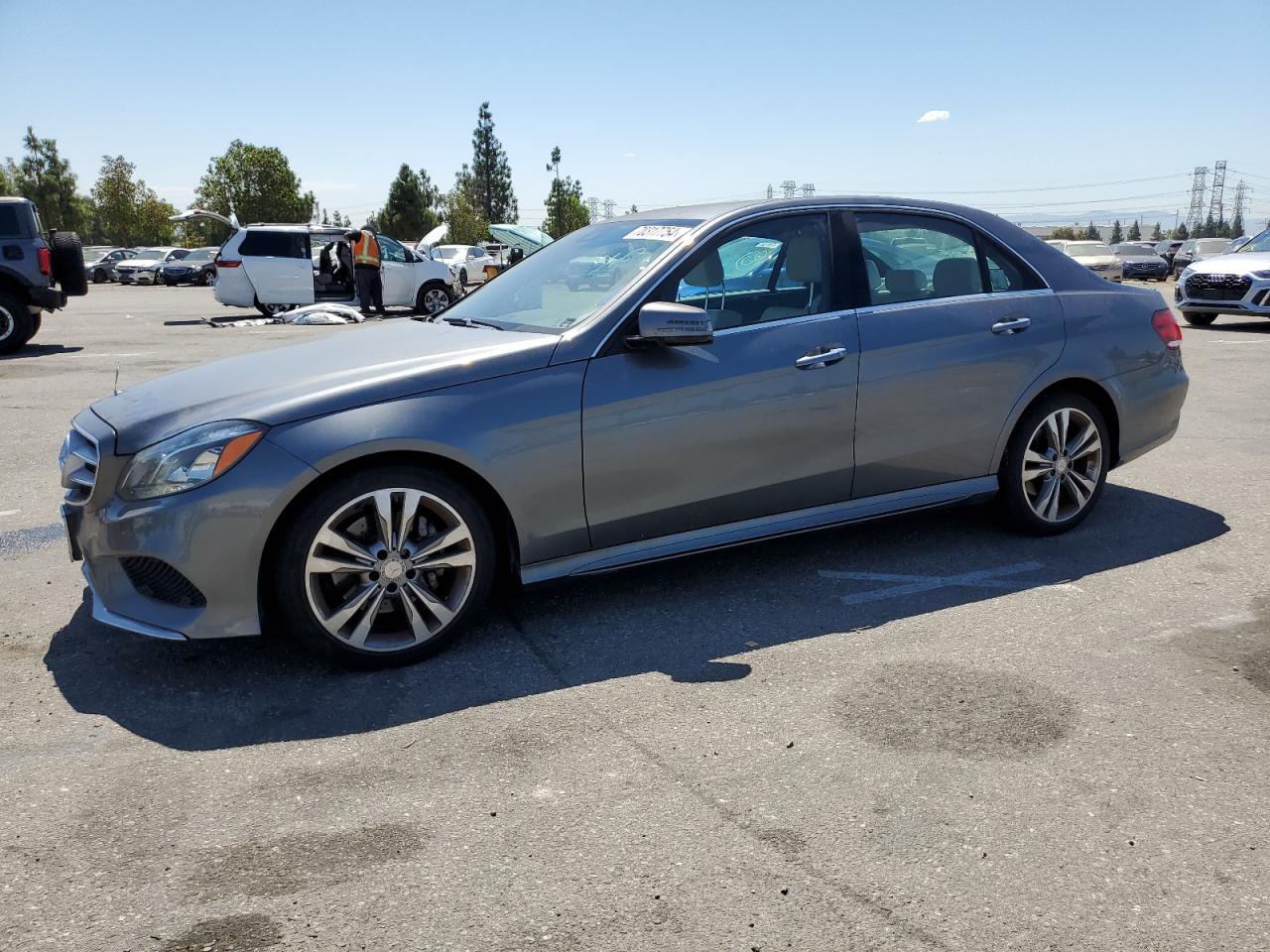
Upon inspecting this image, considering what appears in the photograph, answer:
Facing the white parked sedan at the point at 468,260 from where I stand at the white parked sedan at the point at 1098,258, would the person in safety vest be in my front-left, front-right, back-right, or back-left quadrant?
front-left

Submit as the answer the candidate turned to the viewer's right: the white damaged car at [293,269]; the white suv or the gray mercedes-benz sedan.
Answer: the white damaged car

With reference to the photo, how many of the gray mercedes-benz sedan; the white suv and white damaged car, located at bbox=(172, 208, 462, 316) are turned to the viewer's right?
1

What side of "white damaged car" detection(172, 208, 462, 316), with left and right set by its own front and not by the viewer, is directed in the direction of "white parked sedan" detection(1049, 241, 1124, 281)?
front

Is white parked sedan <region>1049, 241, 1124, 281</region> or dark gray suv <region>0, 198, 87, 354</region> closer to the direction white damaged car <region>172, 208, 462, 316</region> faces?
the white parked sedan

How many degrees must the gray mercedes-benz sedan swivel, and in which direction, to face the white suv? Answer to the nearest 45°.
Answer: approximately 180°

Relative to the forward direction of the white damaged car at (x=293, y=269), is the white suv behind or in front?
in front

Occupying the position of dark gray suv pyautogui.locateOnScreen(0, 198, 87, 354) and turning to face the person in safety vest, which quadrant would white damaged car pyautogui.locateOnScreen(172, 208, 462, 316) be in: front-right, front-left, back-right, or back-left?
front-left

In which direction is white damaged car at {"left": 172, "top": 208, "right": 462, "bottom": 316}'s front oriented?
to the viewer's right

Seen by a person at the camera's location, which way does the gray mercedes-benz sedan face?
facing the viewer and to the left of the viewer

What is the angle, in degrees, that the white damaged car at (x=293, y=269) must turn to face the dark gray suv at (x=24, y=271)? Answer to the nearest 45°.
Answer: approximately 135° to its right

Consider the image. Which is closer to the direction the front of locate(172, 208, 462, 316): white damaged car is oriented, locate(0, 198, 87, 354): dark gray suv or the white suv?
the white suv

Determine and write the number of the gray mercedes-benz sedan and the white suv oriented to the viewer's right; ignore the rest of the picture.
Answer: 0

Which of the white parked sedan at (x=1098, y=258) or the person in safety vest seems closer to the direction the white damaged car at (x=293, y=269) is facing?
the white parked sedan

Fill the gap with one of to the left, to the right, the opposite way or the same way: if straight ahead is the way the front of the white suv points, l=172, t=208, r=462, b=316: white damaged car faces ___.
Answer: the opposite way

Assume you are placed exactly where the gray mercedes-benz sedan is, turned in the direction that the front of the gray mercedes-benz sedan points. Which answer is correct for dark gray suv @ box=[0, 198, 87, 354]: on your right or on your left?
on your right

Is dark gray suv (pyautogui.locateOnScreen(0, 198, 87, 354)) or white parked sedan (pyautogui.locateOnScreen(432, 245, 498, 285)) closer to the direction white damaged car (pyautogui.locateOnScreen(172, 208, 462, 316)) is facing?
the white parked sedan
